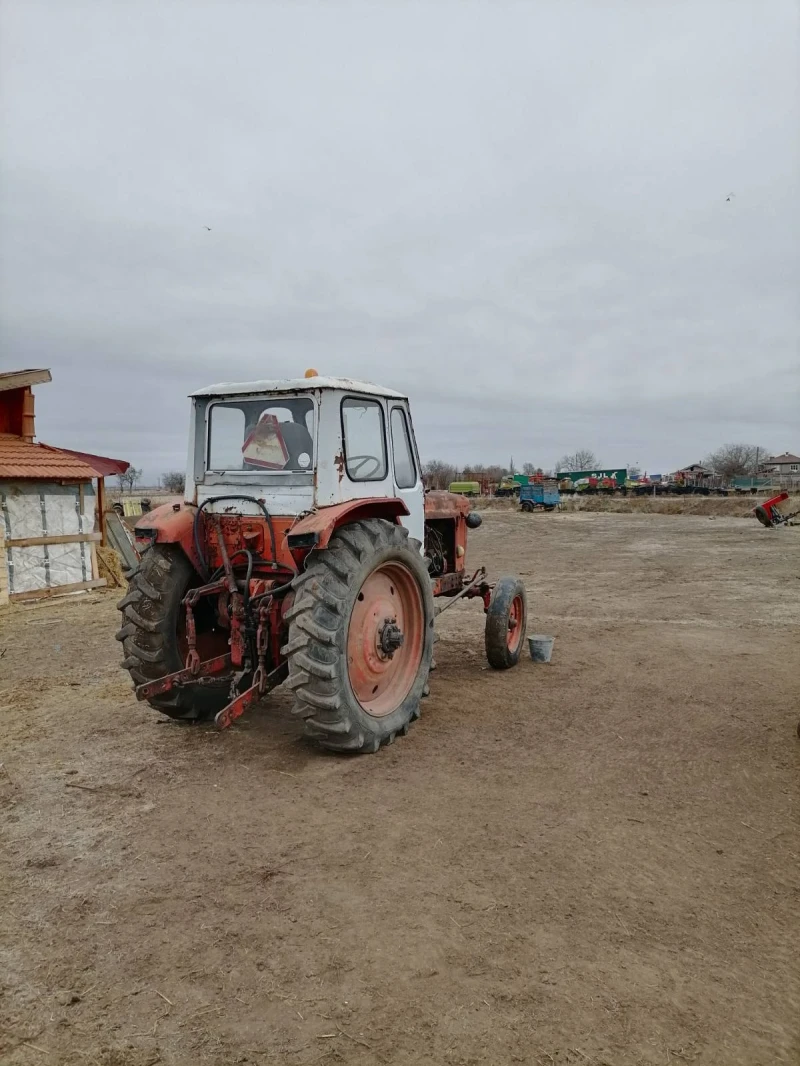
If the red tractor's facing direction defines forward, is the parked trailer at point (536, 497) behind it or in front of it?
in front

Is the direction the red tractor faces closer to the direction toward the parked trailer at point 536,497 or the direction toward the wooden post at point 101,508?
the parked trailer

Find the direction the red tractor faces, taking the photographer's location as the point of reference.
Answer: facing away from the viewer and to the right of the viewer

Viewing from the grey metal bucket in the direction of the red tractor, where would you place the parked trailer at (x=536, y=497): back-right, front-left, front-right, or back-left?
back-right

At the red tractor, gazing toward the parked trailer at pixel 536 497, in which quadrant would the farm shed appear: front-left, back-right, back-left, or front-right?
front-left

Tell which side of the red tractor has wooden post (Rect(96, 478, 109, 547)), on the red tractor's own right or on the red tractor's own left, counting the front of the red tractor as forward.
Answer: on the red tractor's own left

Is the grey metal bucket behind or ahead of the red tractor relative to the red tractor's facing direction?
ahead

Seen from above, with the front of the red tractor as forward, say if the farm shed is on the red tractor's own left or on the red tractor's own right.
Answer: on the red tractor's own left
